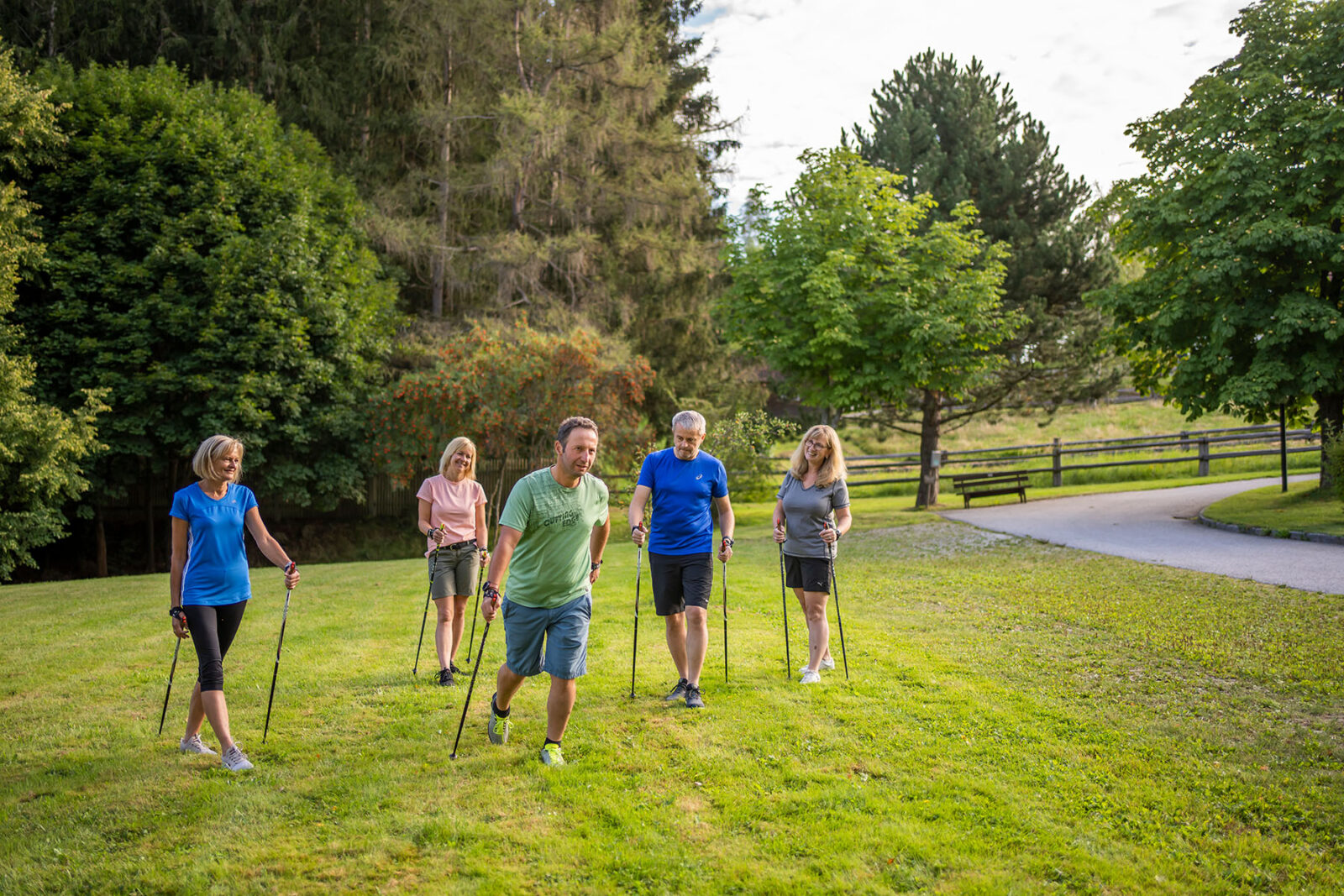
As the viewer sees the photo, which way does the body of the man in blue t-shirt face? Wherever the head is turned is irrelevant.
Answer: toward the camera

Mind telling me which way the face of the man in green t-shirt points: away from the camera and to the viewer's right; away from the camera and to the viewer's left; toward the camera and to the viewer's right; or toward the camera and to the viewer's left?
toward the camera and to the viewer's right

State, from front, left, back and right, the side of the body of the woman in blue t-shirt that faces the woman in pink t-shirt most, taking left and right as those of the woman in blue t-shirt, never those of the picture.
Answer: left

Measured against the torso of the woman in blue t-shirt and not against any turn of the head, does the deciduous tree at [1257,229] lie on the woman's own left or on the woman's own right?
on the woman's own left

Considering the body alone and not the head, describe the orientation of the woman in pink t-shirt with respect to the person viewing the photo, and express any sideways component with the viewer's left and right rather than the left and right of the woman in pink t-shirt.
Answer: facing the viewer

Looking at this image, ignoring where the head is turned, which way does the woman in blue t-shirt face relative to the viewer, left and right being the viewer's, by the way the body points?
facing the viewer and to the right of the viewer

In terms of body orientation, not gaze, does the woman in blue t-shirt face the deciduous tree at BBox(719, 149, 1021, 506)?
no

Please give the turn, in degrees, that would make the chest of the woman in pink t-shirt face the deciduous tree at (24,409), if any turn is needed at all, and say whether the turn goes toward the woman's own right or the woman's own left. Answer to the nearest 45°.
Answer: approximately 135° to the woman's own right

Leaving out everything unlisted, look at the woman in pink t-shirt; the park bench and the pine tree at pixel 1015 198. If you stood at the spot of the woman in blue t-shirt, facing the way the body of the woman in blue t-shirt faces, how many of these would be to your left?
3

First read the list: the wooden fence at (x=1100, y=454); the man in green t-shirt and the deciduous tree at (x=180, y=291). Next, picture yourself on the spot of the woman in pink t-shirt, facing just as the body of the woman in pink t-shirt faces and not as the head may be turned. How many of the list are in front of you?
1

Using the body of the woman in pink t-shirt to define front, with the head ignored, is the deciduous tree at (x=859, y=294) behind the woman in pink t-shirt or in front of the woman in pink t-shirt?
behind

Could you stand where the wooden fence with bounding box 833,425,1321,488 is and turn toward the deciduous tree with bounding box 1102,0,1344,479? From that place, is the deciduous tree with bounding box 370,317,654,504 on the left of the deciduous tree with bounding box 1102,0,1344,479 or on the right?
right

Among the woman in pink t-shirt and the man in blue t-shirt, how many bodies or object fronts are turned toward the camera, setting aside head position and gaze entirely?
2

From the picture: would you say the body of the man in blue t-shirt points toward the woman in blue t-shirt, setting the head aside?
no

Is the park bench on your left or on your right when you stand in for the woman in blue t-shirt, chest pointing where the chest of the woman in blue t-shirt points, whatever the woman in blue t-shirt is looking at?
on your left
